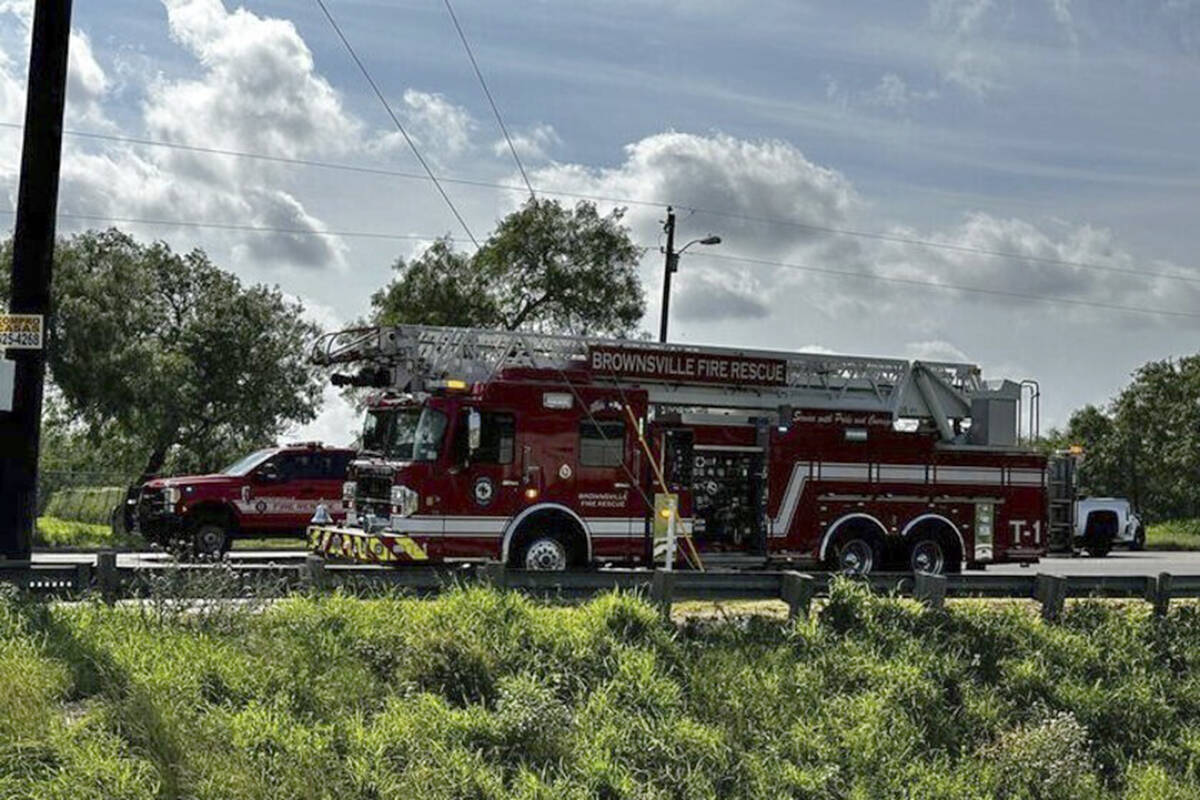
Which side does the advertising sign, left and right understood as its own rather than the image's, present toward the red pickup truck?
back

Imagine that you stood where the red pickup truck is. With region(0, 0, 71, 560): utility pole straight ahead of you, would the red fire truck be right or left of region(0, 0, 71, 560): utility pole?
left

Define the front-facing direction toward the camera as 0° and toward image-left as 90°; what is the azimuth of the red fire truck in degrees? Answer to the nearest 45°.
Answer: approximately 45°

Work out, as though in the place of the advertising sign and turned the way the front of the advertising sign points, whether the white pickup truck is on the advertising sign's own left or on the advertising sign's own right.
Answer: on the advertising sign's own left

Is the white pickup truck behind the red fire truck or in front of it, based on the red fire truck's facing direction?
behind

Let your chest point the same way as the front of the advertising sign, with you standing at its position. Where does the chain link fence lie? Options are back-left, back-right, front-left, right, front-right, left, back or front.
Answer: back

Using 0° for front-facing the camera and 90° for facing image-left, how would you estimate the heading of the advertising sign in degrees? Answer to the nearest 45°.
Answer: approximately 0°

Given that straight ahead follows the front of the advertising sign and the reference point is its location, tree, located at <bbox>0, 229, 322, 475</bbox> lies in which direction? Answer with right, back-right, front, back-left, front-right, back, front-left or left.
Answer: back

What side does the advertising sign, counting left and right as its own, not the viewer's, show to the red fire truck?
left

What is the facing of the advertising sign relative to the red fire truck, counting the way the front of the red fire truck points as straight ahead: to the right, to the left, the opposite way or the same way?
to the left
